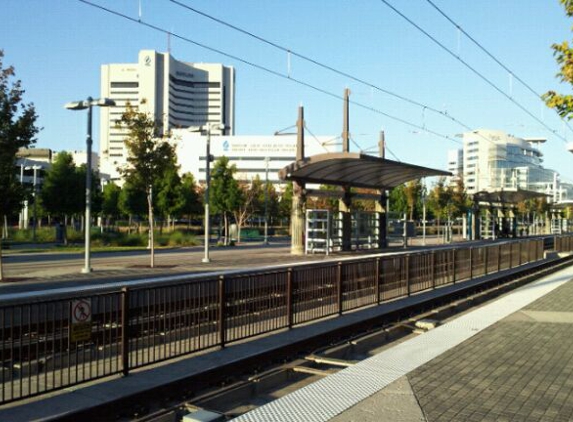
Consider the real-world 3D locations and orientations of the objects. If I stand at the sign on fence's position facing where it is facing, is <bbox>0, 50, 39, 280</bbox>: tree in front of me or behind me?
behind

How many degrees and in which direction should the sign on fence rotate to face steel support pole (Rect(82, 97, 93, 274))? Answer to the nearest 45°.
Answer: approximately 135° to its left

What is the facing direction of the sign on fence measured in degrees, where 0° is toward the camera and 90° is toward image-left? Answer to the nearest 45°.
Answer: approximately 315°

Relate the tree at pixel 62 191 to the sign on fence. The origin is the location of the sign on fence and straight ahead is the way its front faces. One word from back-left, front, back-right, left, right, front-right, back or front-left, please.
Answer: back-left

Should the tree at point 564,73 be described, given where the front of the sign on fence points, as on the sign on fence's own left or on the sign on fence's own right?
on the sign on fence's own left

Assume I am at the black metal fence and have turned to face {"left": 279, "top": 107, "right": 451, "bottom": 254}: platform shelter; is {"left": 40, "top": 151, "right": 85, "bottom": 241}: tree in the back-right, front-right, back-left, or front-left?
front-left

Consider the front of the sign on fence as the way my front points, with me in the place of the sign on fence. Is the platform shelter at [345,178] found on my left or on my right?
on my left

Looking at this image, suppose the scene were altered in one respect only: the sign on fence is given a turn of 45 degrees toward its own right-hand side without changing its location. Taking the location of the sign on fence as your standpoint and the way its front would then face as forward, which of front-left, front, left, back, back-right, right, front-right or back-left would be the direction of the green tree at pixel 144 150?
back

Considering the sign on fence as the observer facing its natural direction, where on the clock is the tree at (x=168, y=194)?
The tree is roughly at 8 o'clock from the sign on fence.

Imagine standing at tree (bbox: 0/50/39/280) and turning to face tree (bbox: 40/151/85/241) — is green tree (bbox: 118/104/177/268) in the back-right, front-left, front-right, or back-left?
front-right
